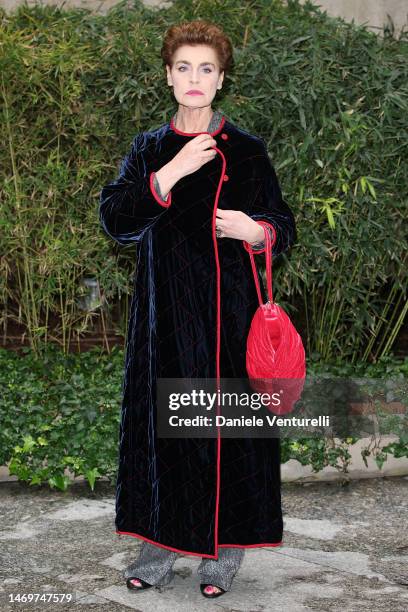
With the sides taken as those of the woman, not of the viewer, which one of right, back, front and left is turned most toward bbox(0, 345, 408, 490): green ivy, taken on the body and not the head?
back

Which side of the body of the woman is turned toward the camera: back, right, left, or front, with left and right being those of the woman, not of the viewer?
front

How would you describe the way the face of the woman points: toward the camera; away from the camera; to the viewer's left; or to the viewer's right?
toward the camera
